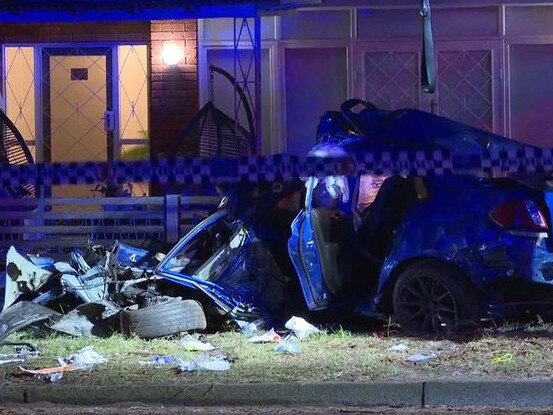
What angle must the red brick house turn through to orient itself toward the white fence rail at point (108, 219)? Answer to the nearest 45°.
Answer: approximately 45° to its right

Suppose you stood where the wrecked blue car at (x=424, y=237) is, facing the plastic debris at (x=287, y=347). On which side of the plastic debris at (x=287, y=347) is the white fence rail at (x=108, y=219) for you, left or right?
right

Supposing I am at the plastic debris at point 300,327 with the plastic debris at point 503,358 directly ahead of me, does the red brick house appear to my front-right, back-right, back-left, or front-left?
back-left

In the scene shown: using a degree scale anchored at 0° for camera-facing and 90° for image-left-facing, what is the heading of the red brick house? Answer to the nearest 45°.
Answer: approximately 0°

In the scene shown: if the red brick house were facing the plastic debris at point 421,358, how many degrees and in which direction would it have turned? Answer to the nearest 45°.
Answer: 0° — it already faces it

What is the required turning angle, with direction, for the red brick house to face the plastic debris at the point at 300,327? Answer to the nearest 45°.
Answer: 0° — it already faces it

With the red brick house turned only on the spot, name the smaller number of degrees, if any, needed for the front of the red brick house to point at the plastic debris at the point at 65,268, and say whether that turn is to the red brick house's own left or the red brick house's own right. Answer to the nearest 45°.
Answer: approximately 45° to the red brick house's own right
